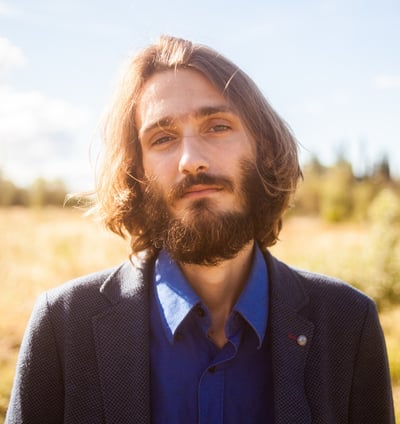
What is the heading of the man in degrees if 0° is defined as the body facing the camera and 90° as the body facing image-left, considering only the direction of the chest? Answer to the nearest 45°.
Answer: approximately 0°
